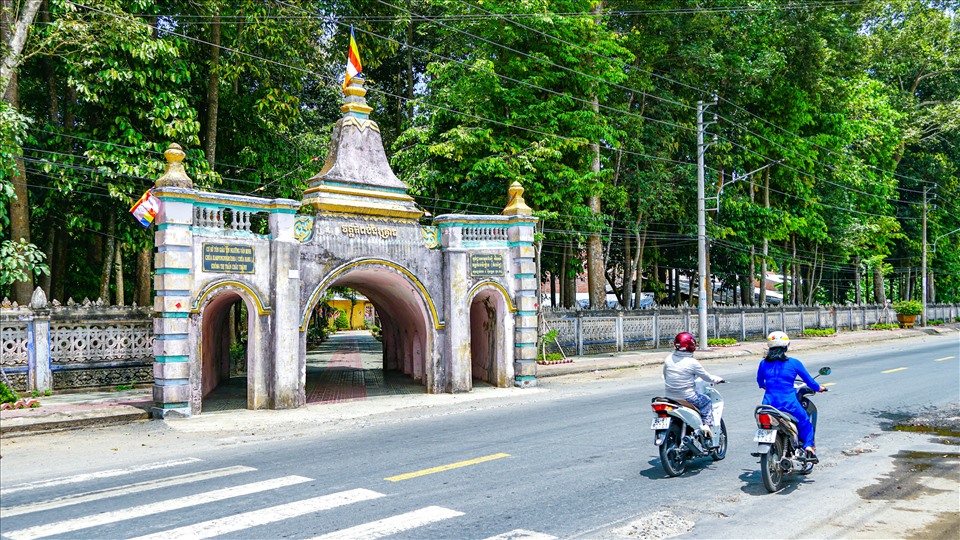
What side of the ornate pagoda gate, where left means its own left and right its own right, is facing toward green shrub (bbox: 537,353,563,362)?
left

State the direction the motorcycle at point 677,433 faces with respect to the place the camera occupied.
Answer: facing away from the viewer and to the right of the viewer

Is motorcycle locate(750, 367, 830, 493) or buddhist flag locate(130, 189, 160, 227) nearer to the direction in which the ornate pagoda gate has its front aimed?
the motorcycle

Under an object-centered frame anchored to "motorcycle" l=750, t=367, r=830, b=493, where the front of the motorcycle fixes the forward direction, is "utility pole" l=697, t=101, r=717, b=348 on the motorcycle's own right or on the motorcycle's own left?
on the motorcycle's own left

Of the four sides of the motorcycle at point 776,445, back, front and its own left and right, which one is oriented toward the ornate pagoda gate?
left

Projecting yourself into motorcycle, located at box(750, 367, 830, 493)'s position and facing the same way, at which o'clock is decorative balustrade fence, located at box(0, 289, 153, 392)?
The decorative balustrade fence is roughly at 8 o'clock from the motorcycle.

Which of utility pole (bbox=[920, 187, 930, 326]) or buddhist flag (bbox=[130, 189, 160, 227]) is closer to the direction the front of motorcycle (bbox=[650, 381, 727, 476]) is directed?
the utility pole

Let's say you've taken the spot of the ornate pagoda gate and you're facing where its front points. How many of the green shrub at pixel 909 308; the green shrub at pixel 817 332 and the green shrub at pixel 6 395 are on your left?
2

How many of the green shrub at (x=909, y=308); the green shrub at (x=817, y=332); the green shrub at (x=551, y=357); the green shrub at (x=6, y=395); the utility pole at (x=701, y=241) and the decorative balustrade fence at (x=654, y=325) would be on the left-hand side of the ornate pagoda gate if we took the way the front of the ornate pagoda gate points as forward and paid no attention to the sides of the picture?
5

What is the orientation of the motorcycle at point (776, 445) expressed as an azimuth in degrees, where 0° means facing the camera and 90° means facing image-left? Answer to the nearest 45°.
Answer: approximately 225°

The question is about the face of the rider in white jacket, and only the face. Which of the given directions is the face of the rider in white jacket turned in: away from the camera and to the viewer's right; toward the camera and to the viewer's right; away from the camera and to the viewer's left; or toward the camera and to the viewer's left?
away from the camera and to the viewer's right
